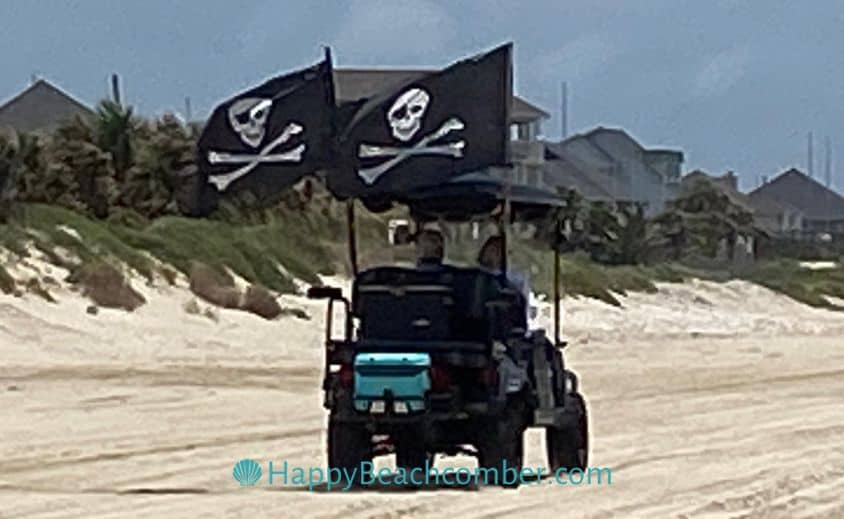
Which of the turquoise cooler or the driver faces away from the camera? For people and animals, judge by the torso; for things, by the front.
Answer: the driver

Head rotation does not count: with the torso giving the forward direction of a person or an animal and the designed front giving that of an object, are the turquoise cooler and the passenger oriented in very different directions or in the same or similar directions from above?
very different directions

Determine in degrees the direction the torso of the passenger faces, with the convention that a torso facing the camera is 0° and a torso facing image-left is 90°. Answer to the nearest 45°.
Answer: approximately 180°

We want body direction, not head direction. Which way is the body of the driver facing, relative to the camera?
away from the camera

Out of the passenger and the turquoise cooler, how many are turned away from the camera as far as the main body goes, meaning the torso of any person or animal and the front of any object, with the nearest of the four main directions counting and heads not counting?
1

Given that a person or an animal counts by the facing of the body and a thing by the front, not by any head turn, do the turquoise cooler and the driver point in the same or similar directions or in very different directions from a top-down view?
very different directions
